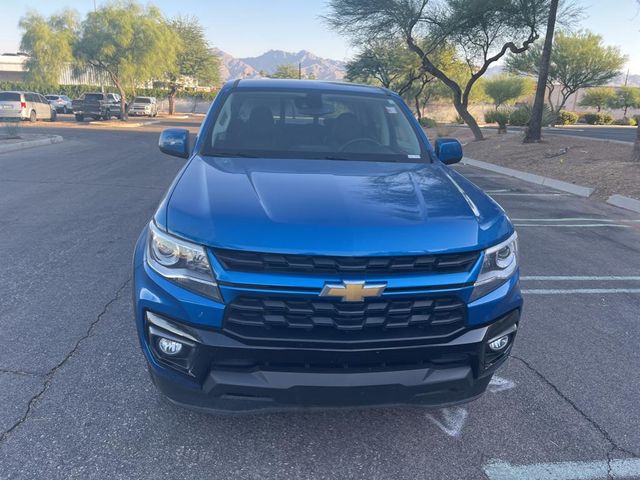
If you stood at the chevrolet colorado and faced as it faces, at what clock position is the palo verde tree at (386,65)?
The palo verde tree is roughly at 6 o'clock from the chevrolet colorado.

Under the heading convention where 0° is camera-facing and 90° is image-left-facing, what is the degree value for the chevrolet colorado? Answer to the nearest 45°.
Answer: approximately 0°

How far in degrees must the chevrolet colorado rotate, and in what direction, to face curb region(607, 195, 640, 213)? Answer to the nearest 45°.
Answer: approximately 135° to its left

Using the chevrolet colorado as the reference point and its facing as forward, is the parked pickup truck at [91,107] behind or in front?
behind

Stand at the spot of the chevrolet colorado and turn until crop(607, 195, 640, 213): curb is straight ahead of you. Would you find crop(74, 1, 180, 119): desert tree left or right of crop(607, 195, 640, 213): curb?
left

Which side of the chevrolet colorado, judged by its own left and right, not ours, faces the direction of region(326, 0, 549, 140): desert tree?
back

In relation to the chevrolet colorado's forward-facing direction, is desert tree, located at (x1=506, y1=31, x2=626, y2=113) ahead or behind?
behind

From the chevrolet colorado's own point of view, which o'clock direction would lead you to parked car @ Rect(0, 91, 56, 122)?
The parked car is roughly at 5 o'clock from the chevrolet colorado.

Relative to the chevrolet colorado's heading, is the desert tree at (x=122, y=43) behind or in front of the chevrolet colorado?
behind

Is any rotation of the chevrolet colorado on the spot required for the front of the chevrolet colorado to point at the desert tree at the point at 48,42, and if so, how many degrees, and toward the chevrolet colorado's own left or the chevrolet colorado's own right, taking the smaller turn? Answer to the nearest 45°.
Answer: approximately 135° to the chevrolet colorado's own right

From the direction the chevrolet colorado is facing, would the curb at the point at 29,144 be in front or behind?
behind

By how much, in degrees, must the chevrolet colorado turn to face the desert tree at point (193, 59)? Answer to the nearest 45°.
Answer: approximately 180°
